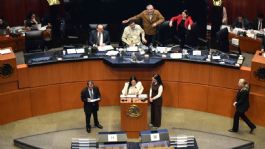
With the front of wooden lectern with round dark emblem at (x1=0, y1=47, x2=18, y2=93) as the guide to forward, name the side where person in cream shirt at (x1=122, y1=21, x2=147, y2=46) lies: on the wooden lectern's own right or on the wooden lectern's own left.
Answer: on the wooden lectern's own left

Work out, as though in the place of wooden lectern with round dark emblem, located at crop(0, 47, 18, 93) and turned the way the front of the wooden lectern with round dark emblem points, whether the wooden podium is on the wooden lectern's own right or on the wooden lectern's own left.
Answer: on the wooden lectern's own left

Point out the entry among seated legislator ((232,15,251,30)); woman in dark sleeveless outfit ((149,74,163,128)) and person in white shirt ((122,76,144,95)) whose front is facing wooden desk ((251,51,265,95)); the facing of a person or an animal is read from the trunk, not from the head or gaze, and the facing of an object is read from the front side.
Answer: the seated legislator

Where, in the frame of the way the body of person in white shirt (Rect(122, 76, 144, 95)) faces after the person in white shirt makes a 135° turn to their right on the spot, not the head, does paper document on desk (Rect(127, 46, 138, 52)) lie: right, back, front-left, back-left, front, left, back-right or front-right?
front-right

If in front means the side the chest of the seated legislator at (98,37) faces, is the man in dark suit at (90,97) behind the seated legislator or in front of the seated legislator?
in front

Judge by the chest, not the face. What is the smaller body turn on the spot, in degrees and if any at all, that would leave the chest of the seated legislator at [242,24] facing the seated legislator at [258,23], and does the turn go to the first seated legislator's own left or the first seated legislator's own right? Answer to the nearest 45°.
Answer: approximately 90° to the first seated legislator's own left

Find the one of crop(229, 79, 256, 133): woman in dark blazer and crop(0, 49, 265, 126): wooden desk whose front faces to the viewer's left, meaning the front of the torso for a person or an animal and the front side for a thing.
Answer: the woman in dark blazer

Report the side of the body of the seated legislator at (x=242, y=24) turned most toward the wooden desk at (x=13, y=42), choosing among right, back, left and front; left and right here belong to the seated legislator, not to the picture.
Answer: right

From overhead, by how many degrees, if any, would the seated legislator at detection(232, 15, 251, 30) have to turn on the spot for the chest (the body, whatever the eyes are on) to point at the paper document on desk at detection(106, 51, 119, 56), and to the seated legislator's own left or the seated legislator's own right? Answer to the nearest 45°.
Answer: approximately 45° to the seated legislator's own right
